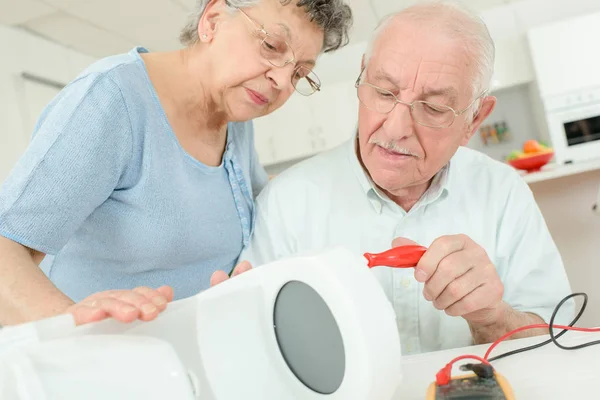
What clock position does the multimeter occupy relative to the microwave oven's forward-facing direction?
The multimeter is roughly at 12 o'clock from the microwave oven.

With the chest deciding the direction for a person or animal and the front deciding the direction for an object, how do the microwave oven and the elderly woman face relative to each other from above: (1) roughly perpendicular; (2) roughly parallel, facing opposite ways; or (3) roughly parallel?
roughly perpendicular

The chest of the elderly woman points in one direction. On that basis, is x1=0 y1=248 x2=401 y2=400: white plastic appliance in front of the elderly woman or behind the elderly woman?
in front

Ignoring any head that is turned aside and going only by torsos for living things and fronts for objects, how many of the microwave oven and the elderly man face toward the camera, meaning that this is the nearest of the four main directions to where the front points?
2

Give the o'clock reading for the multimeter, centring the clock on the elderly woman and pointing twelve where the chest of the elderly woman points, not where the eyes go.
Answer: The multimeter is roughly at 1 o'clock from the elderly woman.

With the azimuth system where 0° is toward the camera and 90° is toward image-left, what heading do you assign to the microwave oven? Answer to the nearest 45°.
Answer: approximately 0°

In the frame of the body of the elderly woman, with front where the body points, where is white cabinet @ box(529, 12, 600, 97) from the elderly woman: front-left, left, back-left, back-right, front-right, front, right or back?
left
